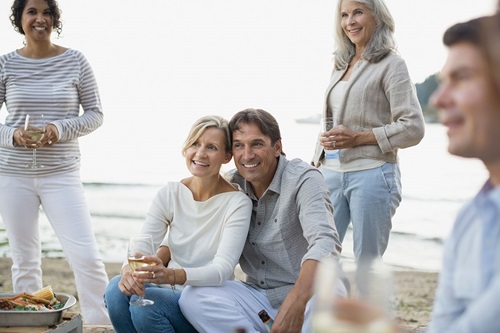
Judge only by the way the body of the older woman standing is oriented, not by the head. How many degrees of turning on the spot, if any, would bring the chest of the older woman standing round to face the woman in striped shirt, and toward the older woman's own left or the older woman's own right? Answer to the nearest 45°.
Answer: approximately 45° to the older woman's own right

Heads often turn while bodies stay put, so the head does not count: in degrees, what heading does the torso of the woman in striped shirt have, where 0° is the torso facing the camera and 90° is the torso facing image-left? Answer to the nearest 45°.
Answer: approximately 0°

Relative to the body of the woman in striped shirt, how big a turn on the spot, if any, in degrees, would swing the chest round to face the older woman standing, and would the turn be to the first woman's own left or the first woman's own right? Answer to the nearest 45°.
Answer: approximately 45° to the first woman's own left

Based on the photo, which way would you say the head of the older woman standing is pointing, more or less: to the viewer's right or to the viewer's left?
to the viewer's left
